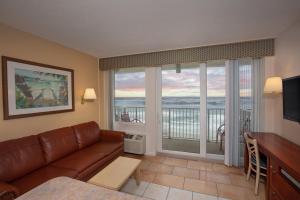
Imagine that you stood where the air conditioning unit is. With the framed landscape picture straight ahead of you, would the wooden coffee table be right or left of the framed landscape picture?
left

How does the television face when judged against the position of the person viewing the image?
facing the viewer and to the left of the viewer

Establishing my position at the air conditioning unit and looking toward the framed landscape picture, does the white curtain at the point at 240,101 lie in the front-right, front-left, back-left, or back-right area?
back-left

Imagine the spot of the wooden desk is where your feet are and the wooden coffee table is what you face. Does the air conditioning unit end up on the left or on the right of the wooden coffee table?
right

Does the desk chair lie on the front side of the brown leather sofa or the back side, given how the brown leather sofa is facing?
on the front side

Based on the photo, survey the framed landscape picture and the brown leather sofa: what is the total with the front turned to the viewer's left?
0

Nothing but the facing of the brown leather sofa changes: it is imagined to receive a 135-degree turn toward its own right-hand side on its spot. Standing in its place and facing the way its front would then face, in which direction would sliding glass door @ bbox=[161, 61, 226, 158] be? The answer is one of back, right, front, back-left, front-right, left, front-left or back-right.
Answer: back

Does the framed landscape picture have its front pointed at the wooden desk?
yes

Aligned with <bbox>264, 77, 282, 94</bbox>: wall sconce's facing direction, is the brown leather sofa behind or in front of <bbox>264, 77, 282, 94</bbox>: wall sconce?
in front

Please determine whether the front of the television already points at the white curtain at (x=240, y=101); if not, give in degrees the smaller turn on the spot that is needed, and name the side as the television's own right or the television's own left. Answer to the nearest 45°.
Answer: approximately 90° to the television's own right
